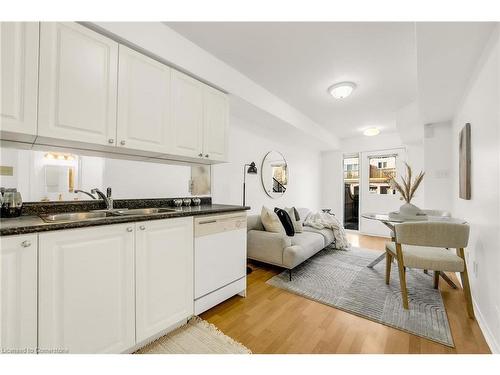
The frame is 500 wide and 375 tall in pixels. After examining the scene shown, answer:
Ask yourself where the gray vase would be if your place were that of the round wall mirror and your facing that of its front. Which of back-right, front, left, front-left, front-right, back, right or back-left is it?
front

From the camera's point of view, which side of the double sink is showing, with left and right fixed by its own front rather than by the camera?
front

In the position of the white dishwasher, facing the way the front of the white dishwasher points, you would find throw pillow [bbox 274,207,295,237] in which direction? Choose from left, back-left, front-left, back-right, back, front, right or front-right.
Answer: left

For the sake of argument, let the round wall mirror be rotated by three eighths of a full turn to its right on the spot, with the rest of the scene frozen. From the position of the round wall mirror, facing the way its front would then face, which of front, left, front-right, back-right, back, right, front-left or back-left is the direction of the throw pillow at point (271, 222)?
left

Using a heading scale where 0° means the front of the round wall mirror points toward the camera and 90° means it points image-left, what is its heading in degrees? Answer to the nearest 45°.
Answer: approximately 315°

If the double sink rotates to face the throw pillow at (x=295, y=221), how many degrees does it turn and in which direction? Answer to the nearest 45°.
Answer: approximately 90° to its left

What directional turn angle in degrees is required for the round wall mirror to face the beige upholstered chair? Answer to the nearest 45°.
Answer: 0° — it already faces it

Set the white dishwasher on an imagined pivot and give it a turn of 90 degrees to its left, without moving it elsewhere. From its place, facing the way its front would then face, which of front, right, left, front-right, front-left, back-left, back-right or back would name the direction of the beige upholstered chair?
front-right

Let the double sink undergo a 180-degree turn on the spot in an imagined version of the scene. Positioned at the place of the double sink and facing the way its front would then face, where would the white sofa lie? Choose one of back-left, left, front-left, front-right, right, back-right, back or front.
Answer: right

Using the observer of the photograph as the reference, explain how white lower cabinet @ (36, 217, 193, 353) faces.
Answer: facing the viewer and to the right of the viewer

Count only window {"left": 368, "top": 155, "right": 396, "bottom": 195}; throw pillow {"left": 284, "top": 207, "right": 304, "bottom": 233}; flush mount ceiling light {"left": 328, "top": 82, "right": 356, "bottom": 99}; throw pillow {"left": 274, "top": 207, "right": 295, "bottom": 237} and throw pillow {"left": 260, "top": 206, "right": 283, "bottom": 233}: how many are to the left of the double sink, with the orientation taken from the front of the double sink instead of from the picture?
5

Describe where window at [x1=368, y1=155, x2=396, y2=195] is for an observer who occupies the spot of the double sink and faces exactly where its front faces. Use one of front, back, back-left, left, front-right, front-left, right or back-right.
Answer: left
